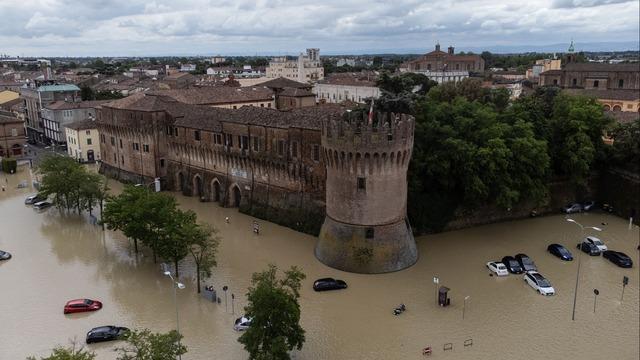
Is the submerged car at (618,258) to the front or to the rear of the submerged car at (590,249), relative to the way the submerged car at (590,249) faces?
to the front

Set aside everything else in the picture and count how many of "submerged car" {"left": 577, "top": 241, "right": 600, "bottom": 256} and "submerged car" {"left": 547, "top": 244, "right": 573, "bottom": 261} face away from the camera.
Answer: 0

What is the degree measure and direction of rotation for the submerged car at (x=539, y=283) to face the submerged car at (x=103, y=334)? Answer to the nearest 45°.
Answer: approximately 90° to its right

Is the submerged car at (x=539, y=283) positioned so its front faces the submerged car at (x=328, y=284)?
no

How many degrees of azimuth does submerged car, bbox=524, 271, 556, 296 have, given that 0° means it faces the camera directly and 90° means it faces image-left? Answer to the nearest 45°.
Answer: approximately 315°

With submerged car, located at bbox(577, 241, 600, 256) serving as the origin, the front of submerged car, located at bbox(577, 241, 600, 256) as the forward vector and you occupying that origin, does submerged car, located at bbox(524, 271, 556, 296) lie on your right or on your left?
on your right

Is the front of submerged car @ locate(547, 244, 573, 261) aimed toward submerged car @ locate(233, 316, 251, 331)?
no

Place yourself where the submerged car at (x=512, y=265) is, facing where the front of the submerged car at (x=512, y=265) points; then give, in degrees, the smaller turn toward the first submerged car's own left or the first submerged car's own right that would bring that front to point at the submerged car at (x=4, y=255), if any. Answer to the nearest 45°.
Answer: approximately 135° to the first submerged car's own right

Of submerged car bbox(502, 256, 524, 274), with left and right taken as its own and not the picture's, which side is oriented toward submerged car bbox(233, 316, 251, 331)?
right

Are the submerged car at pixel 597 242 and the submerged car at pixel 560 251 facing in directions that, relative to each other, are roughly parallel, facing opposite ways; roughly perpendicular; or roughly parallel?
roughly parallel

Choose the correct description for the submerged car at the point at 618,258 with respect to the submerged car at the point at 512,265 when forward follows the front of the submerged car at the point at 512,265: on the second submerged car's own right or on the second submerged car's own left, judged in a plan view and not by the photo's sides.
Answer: on the second submerged car's own left

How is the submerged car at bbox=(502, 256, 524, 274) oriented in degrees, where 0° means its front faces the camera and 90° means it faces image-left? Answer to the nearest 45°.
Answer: approximately 315°

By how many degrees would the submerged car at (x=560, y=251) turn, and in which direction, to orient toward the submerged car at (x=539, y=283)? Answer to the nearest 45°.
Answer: approximately 45° to its right

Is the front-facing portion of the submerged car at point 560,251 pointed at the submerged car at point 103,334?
no

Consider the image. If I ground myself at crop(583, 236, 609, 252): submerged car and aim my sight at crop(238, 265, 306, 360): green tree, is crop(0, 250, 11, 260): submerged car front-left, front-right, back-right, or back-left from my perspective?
front-right

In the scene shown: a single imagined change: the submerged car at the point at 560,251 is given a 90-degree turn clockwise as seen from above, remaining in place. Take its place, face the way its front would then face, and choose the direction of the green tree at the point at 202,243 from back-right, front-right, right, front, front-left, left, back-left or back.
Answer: front
